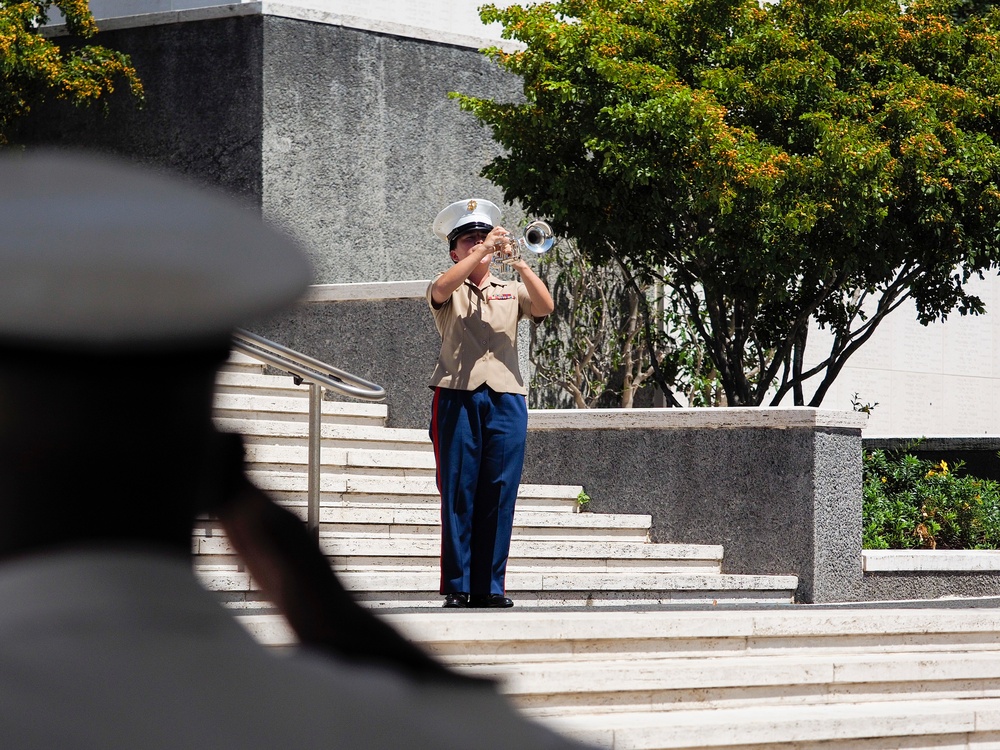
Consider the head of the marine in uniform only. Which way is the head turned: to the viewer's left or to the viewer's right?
to the viewer's right

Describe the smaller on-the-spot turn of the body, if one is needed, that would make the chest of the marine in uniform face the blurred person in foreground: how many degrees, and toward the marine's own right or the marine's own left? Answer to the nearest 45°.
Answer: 0° — they already face them

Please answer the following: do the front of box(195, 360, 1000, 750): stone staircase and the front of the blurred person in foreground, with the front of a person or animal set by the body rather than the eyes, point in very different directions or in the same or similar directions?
very different directions

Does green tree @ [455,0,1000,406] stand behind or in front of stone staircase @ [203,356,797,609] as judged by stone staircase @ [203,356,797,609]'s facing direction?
behind

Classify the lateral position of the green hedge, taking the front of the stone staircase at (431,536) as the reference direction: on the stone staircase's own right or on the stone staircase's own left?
on the stone staircase's own left

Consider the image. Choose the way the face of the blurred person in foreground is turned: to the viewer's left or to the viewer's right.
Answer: to the viewer's right

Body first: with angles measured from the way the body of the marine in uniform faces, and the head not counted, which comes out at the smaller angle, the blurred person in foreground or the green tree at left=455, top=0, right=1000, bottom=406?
the blurred person in foreground

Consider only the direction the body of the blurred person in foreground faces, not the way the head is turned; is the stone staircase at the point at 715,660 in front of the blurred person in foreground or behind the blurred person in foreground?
in front

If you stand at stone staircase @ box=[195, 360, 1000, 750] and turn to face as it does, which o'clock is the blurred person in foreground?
The blurred person in foreground is roughly at 12 o'clock from the stone staircase.

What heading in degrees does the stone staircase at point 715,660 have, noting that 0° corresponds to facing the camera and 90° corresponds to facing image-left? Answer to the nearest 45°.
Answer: approximately 0°

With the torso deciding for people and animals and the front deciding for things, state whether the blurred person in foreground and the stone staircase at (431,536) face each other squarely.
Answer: yes

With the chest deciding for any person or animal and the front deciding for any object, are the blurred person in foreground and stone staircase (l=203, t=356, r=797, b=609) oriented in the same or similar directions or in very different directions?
very different directions

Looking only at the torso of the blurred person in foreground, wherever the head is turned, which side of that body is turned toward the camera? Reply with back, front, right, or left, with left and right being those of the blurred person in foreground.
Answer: back
